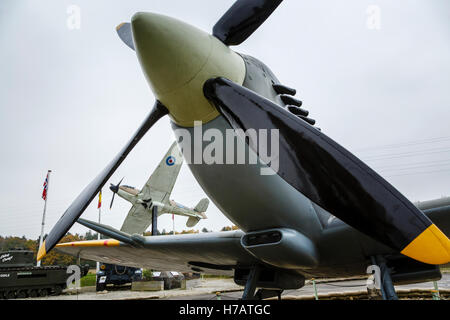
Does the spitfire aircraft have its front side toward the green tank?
no
